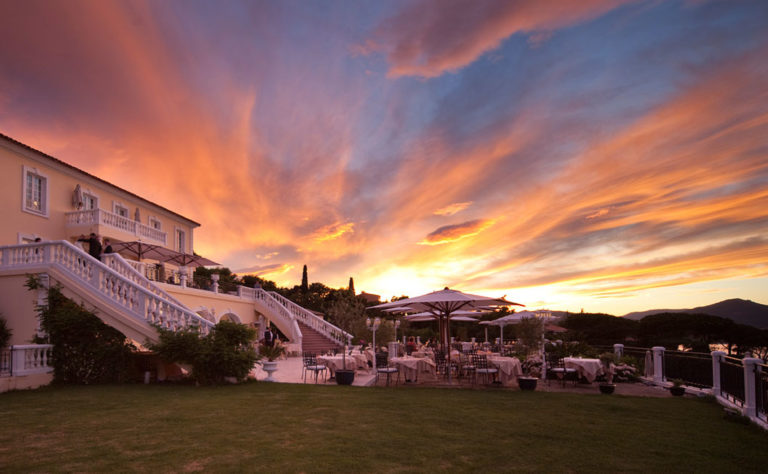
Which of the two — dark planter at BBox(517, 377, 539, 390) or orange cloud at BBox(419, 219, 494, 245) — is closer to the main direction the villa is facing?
the dark planter

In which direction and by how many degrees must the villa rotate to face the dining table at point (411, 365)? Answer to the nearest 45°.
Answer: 0° — it already faces it

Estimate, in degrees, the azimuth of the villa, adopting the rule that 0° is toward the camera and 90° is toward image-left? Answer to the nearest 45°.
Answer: approximately 315°

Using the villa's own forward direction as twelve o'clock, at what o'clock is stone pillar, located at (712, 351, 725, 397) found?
The stone pillar is roughly at 12 o'clock from the villa.
